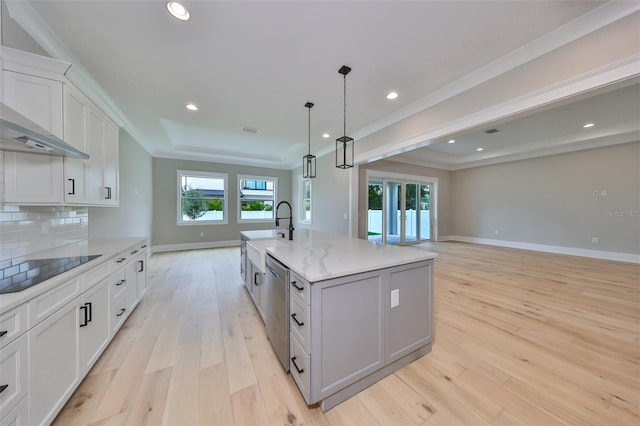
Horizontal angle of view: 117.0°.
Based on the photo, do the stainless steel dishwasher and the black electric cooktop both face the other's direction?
yes

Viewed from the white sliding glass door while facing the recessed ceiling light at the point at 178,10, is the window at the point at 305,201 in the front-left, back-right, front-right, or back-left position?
front-right

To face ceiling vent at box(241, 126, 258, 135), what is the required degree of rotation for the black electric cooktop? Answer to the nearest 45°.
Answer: approximately 90° to its left

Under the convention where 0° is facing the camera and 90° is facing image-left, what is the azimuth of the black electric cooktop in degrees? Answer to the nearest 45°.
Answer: approximately 315°

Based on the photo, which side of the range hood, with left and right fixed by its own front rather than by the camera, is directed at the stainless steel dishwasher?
front

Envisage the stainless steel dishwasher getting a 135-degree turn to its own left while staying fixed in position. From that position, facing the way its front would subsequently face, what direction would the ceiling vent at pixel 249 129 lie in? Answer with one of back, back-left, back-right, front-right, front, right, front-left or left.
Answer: back-left

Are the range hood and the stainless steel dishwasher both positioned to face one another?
yes

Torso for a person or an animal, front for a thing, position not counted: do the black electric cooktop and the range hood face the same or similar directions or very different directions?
same or similar directions

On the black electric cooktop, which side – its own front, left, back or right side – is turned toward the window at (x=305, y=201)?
left

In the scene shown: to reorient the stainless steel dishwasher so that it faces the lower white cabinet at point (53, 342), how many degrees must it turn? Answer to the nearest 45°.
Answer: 0° — it already faces it

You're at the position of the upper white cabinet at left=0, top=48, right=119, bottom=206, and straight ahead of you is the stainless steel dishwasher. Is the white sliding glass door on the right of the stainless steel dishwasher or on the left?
left

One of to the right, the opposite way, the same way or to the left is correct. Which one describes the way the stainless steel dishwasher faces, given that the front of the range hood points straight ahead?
the opposite way

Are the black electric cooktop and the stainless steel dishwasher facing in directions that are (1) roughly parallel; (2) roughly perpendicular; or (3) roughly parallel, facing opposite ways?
roughly parallel, facing opposite ways

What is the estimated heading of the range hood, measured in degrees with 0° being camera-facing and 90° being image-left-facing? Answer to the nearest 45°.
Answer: approximately 315°

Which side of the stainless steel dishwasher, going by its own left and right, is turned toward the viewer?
left

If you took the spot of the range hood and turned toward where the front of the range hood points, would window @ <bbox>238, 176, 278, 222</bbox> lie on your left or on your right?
on your left

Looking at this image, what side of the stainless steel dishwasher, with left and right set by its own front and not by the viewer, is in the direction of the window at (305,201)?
right

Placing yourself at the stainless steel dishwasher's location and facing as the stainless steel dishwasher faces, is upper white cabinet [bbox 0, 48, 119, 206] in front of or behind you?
in front
